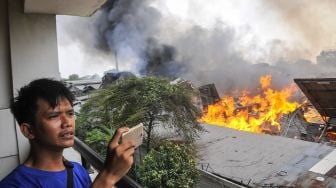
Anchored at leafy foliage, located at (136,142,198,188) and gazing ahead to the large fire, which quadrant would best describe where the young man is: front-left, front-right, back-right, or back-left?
back-right

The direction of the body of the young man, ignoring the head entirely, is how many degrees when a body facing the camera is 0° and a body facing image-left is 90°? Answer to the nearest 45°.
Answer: approximately 315°

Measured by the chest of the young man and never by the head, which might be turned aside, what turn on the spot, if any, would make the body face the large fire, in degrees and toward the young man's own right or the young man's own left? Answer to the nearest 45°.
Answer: approximately 90° to the young man's own left

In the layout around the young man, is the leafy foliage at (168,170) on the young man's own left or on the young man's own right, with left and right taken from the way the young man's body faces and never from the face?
on the young man's own left

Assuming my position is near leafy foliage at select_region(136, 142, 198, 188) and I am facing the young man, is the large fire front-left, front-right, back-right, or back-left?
back-left

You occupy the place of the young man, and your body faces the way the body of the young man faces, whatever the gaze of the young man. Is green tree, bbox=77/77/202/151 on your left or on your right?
on your left

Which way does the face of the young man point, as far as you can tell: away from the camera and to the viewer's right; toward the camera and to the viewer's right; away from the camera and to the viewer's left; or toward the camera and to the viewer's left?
toward the camera and to the viewer's right

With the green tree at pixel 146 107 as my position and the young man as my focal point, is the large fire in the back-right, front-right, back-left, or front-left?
back-left
